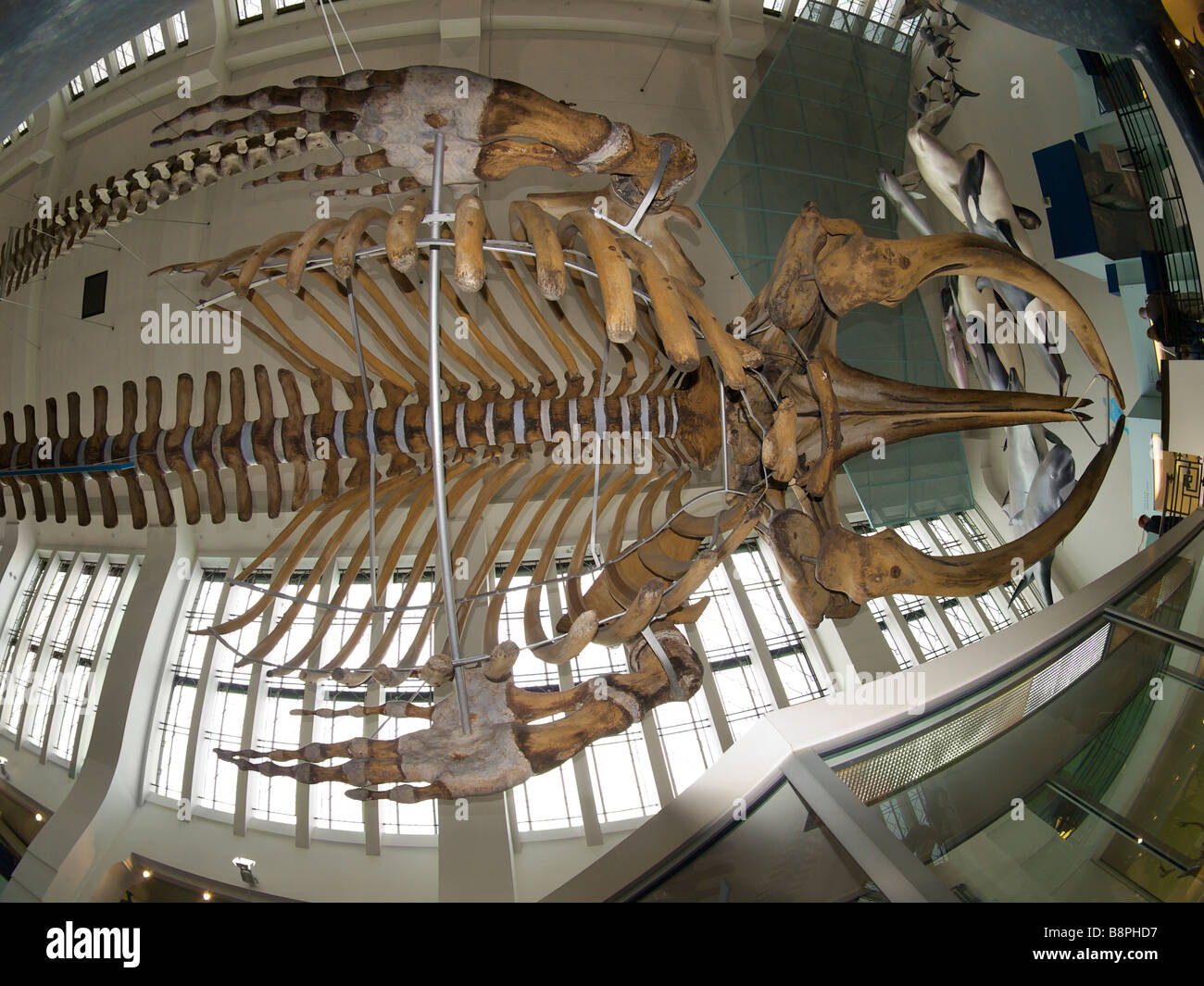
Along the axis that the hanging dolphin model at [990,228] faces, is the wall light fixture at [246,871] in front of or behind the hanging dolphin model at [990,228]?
behind

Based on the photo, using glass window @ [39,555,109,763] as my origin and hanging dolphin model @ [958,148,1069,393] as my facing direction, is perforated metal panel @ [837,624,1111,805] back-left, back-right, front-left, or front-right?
front-right
